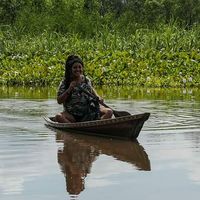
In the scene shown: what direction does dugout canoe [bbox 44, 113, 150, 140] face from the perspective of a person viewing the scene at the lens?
facing the viewer and to the right of the viewer

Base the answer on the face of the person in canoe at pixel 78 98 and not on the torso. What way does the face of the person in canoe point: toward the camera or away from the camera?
toward the camera
